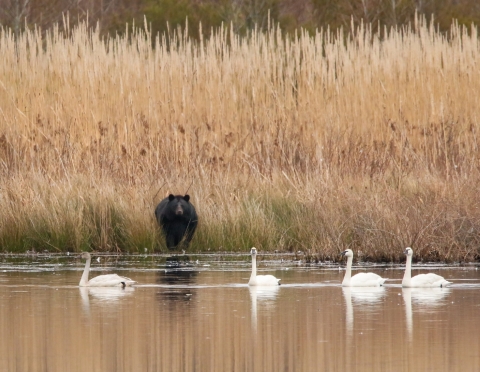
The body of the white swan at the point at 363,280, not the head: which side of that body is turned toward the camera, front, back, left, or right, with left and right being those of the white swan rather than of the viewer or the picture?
left

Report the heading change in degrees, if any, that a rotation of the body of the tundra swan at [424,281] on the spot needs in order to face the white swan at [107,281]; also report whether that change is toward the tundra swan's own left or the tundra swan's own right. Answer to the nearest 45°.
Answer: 0° — it already faces it

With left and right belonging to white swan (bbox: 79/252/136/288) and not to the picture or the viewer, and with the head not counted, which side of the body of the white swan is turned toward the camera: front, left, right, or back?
left

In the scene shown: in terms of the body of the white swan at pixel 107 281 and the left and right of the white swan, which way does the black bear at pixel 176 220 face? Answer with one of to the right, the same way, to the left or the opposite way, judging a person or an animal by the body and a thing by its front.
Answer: to the left

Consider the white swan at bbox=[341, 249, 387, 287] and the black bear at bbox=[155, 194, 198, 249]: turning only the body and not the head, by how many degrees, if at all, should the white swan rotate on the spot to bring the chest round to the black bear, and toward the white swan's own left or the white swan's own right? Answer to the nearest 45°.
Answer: approximately 45° to the white swan's own right

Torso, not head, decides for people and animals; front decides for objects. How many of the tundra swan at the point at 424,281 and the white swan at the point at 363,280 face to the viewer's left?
2

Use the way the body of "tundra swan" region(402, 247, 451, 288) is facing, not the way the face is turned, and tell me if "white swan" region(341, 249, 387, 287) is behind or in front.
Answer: in front

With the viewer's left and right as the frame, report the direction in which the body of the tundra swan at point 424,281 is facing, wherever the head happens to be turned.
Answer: facing to the left of the viewer

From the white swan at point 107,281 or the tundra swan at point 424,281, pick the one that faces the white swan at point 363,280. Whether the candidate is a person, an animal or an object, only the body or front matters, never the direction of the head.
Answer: the tundra swan

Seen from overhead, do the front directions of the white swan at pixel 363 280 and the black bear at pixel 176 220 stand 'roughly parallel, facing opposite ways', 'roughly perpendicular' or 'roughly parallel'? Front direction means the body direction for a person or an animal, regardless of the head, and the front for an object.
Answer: roughly perpendicular
